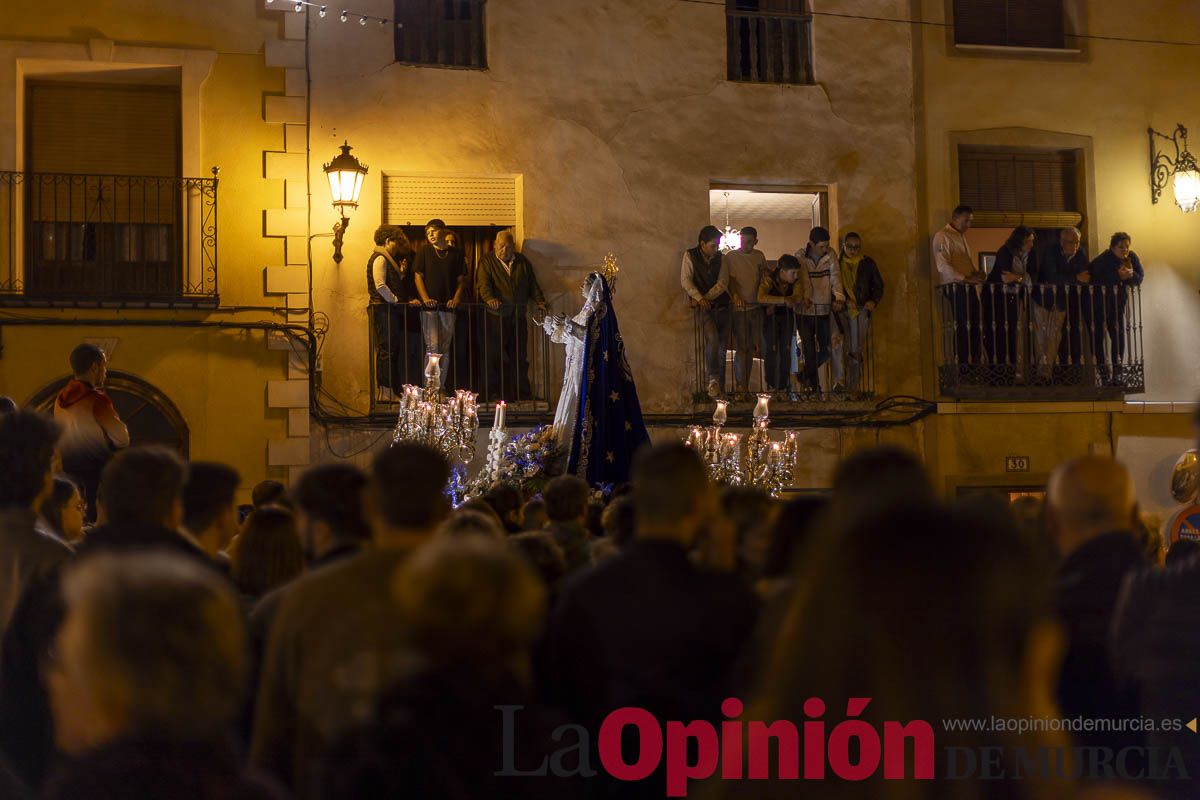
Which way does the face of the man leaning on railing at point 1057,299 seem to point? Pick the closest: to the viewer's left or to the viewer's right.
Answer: to the viewer's left

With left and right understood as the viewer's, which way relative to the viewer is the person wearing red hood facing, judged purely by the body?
facing away from the viewer and to the right of the viewer

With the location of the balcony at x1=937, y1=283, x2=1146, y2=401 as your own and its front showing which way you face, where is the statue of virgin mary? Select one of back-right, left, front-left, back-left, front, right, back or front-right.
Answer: front-right

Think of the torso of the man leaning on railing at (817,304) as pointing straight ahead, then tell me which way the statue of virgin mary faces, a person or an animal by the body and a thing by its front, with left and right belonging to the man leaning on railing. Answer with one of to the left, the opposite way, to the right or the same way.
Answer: to the right

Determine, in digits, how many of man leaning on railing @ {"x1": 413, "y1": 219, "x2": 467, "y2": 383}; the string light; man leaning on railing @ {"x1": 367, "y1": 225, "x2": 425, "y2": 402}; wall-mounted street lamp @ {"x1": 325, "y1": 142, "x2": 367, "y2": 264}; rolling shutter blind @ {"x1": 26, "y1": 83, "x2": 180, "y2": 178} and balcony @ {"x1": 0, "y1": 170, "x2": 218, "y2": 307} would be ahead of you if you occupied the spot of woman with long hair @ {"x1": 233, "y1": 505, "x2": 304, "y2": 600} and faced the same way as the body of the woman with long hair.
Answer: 6

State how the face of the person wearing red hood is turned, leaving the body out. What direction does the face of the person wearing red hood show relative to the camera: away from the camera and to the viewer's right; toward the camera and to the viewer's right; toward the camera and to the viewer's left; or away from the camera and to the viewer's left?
away from the camera and to the viewer's right

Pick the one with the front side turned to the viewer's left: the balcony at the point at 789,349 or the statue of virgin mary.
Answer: the statue of virgin mary

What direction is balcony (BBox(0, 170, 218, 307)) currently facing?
toward the camera
